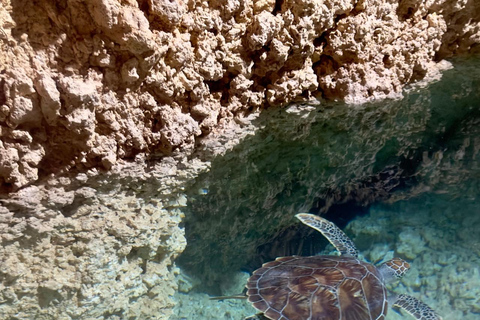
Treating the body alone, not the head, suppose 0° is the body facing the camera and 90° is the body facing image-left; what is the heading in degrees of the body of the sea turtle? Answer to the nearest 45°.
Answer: approximately 270°
